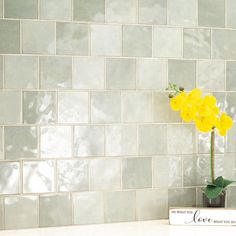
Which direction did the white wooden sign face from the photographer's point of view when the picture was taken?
facing the viewer
